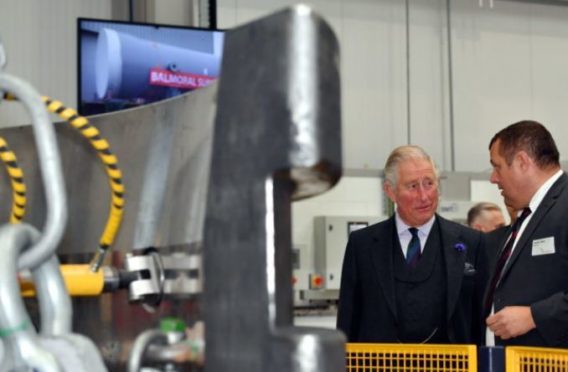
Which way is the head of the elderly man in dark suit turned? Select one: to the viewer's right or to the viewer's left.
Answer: to the viewer's right

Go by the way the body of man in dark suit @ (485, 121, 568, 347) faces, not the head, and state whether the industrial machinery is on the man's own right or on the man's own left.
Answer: on the man's own left

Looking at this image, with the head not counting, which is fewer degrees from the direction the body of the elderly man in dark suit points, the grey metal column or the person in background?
the grey metal column

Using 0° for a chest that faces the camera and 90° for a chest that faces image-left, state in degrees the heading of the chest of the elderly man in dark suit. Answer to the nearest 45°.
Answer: approximately 0°

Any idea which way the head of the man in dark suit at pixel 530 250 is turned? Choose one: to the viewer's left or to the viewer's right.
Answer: to the viewer's left

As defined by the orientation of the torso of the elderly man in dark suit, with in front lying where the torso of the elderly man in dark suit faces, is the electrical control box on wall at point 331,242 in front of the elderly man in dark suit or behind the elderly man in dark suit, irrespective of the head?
behind

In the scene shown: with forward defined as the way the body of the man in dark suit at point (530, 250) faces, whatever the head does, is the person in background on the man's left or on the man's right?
on the man's right

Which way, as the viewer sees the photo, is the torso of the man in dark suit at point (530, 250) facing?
to the viewer's left

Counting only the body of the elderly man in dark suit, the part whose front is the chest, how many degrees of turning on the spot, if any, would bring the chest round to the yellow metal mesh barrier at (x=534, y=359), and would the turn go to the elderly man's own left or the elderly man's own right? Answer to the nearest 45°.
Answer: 0° — they already face it
